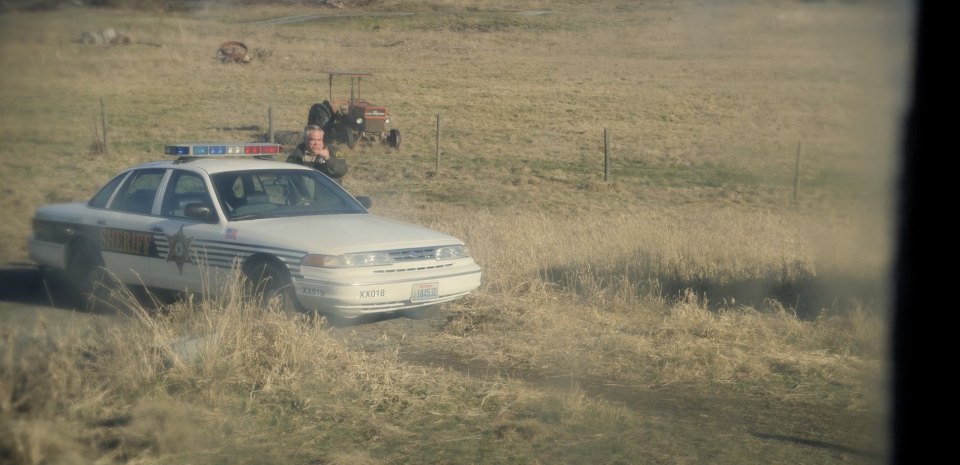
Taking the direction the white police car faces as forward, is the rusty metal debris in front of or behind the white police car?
behind

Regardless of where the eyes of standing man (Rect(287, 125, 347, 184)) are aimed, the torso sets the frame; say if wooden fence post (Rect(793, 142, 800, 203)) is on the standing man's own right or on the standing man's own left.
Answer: on the standing man's own left

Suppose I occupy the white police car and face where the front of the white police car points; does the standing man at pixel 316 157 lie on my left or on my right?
on my left

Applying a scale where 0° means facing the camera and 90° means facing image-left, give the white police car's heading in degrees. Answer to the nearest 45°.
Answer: approximately 315°

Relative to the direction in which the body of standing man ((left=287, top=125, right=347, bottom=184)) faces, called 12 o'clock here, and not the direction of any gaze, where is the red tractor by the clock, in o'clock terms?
The red tractor is roughly at 6 o'clock from the standing man.

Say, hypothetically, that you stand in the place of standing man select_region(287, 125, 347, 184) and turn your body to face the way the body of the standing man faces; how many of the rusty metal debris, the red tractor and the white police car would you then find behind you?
2

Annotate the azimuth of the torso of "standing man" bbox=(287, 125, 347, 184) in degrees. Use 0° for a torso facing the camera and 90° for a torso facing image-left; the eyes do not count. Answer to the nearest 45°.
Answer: approximately 0°

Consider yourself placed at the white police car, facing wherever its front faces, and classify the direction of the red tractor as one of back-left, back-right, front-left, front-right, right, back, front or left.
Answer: back-left

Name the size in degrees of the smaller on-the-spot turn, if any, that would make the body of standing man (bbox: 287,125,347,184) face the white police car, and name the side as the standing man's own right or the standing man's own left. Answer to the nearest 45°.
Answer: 0° — they already face it

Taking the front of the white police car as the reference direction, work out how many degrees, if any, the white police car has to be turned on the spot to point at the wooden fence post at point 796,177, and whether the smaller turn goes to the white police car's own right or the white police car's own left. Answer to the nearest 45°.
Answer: approximately 45° to the white police car's own left
